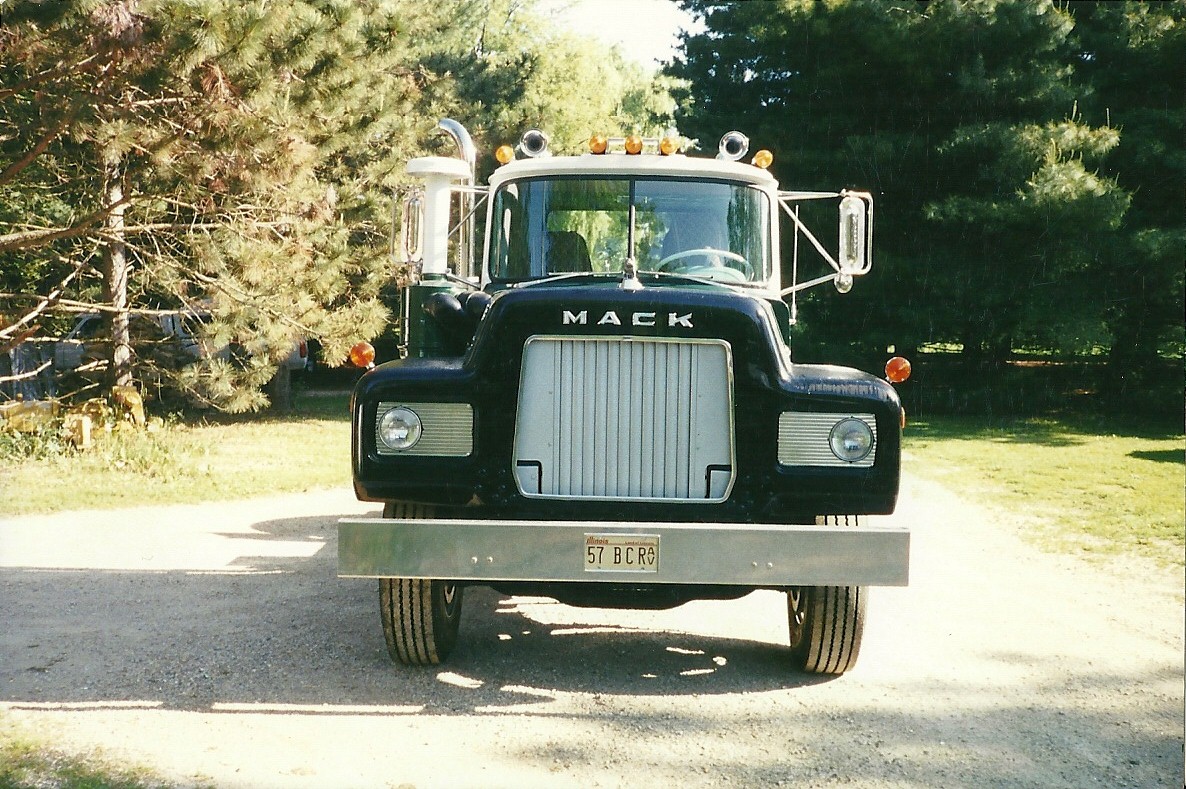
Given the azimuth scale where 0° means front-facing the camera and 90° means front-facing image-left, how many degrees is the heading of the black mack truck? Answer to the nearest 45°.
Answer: approximately 0°
